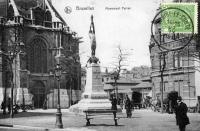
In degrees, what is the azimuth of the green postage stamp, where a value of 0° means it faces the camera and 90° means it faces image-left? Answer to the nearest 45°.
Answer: approximately 0°

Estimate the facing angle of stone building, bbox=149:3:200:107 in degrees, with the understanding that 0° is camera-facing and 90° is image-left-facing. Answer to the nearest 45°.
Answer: approximately 45°
